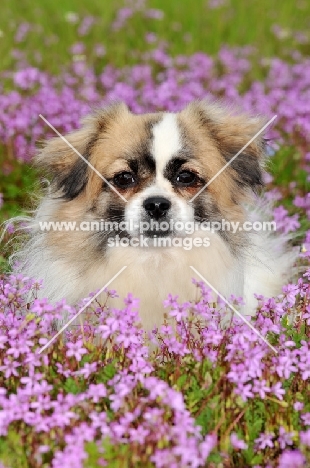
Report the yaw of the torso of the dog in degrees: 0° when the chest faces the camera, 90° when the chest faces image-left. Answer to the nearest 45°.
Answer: approximately 0°
